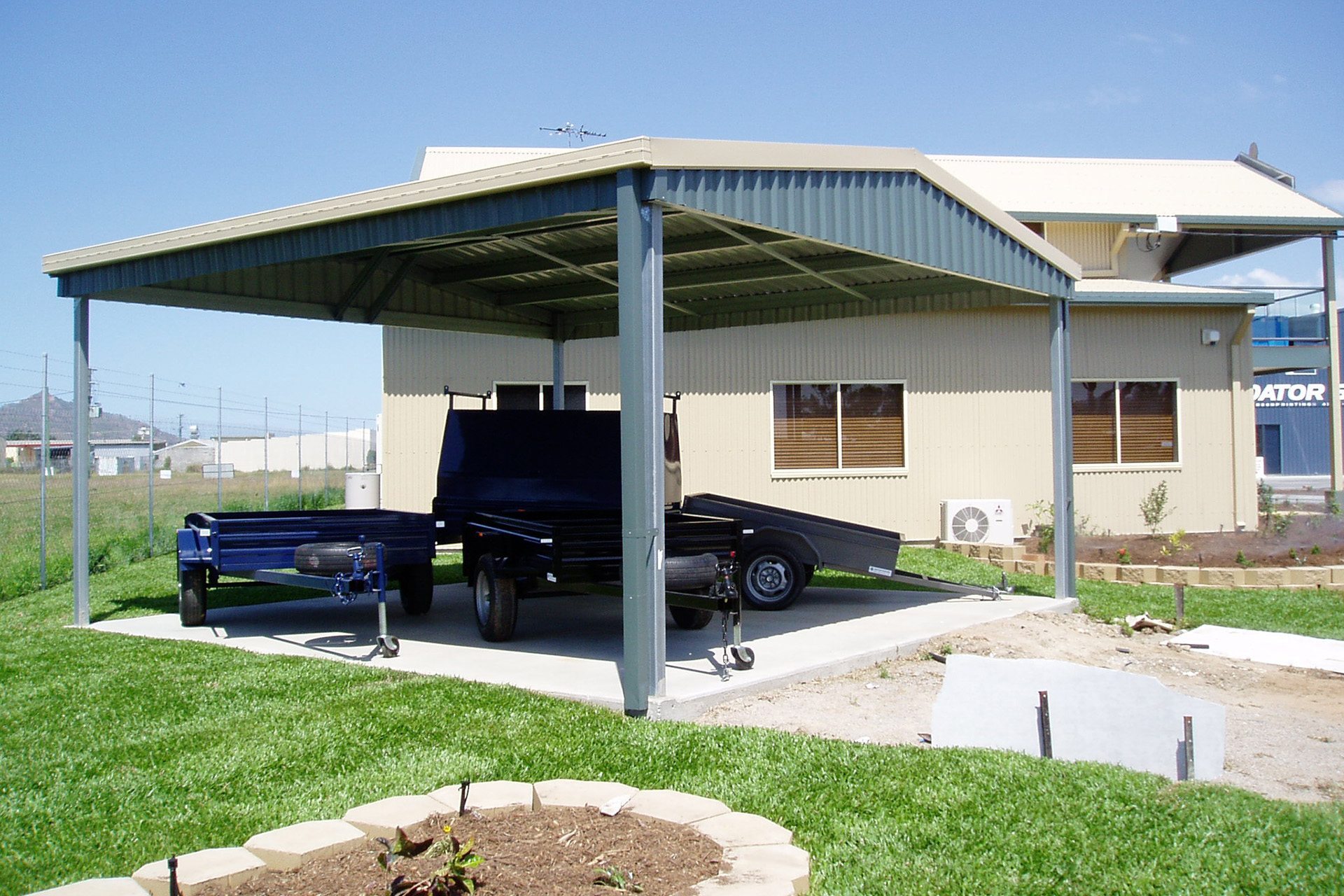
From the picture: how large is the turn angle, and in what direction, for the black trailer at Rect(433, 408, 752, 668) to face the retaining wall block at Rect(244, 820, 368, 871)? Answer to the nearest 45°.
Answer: approximately 45° to its right

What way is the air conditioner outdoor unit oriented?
toward the camera

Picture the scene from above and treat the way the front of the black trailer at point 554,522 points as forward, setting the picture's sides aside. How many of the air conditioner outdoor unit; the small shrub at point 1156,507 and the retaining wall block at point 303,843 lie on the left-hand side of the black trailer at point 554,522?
2

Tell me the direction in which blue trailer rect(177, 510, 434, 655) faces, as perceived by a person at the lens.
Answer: facing the viewer and to the right of the viewer

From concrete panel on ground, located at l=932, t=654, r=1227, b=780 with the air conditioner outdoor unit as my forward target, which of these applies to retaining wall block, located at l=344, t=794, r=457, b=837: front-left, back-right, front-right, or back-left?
back-left

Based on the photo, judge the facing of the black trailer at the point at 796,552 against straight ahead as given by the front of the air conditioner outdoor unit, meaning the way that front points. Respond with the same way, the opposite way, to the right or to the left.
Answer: to the left

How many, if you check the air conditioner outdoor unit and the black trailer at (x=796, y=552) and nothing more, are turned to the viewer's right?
1

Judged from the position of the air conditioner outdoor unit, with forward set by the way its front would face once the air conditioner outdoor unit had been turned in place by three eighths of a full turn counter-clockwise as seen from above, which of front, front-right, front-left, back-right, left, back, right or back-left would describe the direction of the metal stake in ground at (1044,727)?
back-right

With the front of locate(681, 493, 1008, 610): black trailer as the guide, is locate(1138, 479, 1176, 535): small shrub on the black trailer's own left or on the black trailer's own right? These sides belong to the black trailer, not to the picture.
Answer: on the black trailer's own left

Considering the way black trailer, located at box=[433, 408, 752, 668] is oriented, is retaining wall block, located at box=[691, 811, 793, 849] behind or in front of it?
in front

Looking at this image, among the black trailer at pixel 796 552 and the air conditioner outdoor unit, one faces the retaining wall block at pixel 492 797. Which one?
the air conditioner outdoor unit

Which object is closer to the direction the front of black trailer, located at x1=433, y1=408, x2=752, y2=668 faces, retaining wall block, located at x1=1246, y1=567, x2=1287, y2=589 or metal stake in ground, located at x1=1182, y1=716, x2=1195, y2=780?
the metal stake in ground

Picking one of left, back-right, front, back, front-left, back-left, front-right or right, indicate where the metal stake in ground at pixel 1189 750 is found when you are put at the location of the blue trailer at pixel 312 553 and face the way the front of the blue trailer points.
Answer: front

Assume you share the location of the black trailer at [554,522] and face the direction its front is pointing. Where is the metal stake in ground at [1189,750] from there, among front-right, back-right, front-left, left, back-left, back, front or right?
front

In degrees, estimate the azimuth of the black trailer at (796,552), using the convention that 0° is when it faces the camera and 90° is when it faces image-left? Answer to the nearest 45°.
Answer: approximately 270°

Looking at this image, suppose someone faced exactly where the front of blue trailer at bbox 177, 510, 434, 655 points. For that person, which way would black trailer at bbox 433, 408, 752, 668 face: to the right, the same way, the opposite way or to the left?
the same way

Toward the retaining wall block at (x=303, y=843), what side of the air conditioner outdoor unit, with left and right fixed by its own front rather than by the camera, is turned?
front

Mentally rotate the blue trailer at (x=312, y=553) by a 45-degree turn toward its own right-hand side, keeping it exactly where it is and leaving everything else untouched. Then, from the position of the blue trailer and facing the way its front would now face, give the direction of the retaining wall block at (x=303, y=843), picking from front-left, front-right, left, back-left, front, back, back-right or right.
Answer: front

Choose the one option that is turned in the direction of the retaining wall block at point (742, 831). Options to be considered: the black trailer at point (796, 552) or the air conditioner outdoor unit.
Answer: the air conditioner outdoor unit

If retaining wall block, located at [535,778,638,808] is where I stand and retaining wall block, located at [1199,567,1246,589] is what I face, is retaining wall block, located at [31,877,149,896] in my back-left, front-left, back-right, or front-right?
back-left
